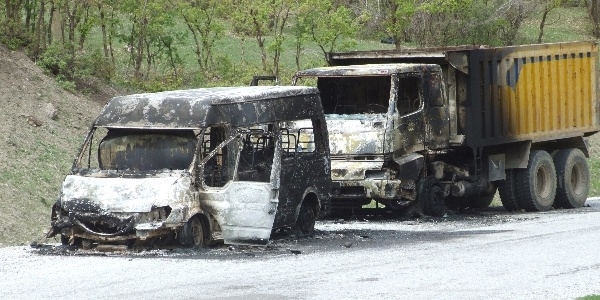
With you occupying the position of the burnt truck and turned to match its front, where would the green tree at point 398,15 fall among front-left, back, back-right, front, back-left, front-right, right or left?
back-right

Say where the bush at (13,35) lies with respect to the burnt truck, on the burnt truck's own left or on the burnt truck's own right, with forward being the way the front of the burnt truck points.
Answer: on the burnt truck's own right

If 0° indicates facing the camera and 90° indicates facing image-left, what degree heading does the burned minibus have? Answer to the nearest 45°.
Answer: approximately 45°

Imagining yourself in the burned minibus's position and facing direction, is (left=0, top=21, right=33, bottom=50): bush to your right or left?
on your right

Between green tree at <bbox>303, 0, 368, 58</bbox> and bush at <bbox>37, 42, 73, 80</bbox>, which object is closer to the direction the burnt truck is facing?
the bush
